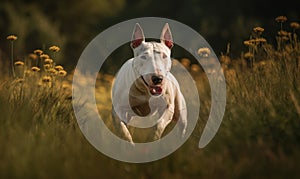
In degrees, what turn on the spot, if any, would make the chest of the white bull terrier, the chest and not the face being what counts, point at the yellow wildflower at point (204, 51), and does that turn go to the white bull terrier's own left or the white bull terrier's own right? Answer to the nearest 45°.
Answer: approximately 90° to the white bull terrier's own left

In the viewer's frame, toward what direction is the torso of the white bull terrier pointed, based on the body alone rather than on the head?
toward the camera
